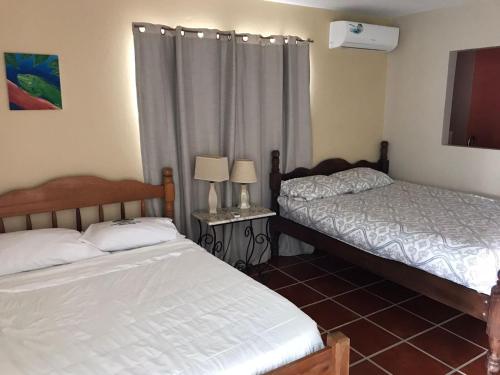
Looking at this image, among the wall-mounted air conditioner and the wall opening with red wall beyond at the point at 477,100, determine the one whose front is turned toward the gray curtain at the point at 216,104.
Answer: the wall opening with red wall beyond

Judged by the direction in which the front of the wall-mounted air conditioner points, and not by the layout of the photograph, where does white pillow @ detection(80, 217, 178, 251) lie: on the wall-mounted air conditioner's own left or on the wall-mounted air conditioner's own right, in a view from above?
on the wall-mounted air conditioner's own right

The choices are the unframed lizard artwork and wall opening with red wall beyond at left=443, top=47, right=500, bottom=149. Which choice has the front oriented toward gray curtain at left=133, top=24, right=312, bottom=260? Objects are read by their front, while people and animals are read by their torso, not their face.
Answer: the wall opening with red wall beyond

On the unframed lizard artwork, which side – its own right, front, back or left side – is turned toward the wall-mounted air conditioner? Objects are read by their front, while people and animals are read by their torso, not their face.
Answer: left

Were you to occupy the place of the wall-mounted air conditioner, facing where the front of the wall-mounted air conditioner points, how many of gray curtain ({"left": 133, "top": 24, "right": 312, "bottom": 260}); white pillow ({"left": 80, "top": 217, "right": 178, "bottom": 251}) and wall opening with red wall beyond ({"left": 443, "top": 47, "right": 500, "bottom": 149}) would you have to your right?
2

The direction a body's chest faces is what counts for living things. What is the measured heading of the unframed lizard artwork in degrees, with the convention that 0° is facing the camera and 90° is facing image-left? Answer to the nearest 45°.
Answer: approximately 0°

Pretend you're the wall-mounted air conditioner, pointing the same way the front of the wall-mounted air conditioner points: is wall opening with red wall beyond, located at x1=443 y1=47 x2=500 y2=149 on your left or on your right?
on your left

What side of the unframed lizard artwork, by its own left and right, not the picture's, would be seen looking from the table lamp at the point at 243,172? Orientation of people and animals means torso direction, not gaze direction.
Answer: left

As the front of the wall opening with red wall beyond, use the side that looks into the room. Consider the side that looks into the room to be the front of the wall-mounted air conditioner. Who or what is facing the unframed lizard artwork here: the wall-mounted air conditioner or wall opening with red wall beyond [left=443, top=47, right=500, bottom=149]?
the wall opening with red wall beyond

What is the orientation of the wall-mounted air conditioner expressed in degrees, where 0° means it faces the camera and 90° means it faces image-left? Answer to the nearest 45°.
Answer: approximately 315°

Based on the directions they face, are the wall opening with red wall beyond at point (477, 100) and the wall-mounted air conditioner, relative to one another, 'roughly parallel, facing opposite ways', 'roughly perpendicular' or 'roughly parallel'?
roughly perpendicular

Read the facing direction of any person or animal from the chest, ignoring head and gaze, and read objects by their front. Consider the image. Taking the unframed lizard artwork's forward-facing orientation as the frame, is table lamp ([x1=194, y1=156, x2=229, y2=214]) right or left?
on its left
